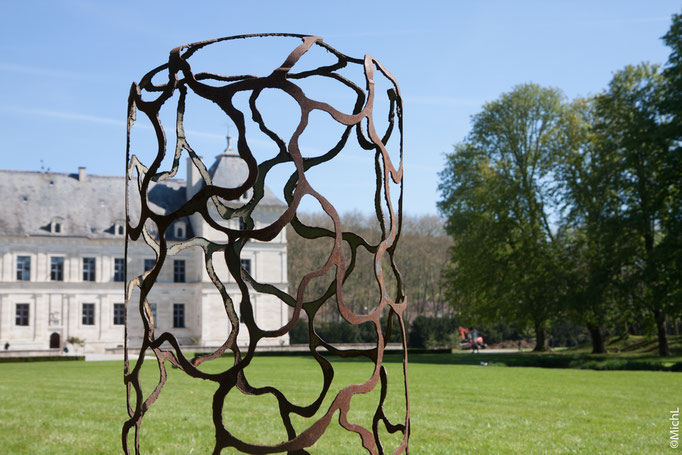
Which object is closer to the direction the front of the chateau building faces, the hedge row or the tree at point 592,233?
the tree

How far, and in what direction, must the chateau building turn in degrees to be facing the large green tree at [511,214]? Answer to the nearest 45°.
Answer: approximately 45° to its left

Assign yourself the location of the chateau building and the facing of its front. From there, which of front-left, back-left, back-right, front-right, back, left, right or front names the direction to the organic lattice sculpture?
front

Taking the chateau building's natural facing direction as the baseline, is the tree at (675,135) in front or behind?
in front

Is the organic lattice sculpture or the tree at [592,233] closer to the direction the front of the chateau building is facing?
the organic lattice sculpture

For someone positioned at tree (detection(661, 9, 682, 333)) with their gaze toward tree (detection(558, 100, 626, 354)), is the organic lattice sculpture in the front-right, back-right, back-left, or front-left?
back-left

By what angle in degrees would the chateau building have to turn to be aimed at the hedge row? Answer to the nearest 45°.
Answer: approximately 90° to its left

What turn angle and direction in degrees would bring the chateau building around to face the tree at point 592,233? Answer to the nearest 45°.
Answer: approximately 45° to its left

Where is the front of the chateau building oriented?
toward the camera

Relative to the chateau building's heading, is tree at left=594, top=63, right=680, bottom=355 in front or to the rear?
in front
